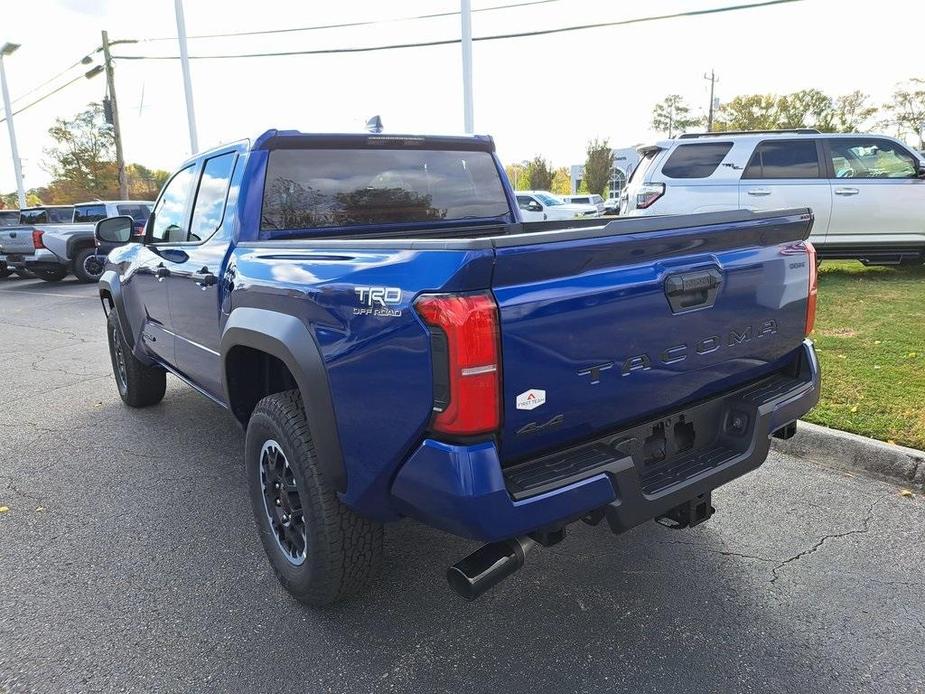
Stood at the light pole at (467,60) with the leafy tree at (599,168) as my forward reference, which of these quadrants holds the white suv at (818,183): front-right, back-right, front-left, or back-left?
back-right

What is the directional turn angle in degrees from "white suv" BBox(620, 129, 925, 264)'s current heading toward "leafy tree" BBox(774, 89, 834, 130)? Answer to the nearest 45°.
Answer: approximately 90° to its left

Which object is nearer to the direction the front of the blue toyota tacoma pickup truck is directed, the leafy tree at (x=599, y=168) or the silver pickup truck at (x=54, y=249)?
the silver pickup truck

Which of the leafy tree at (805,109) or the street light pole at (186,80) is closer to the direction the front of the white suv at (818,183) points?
the leafy tree

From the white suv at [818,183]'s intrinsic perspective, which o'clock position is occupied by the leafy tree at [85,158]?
The leafy tree is roughly at 7 o'clock from the white suv.

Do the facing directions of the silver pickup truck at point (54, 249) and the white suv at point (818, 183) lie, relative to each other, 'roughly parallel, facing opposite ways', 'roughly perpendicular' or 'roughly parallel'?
roughly perpendicular

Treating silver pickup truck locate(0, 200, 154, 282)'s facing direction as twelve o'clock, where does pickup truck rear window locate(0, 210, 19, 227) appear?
The pickup truck rear window is roughly at 10 o'clock from the silver pickup truck.

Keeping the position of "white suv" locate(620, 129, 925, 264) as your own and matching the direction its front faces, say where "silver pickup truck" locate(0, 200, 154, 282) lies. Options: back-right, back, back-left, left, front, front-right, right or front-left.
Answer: back

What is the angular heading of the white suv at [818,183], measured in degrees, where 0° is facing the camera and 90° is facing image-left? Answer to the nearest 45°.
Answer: approximately 270°

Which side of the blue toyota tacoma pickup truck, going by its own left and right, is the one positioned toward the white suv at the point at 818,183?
right

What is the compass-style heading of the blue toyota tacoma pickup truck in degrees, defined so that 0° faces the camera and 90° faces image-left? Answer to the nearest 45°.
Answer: approximately 135°

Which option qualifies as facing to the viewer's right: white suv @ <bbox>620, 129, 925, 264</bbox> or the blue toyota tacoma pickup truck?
the white suv
